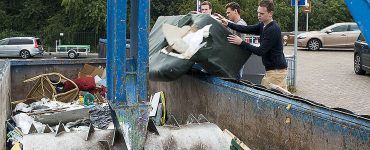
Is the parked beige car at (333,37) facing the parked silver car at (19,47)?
yes

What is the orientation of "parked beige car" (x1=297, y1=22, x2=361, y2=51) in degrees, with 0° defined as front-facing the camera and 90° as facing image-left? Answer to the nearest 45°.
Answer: approximately 90°

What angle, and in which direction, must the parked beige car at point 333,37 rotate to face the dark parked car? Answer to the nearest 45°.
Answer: approximately 90° to its left

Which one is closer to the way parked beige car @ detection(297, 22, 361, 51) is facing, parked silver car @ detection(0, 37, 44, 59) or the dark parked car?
the parked silver car
